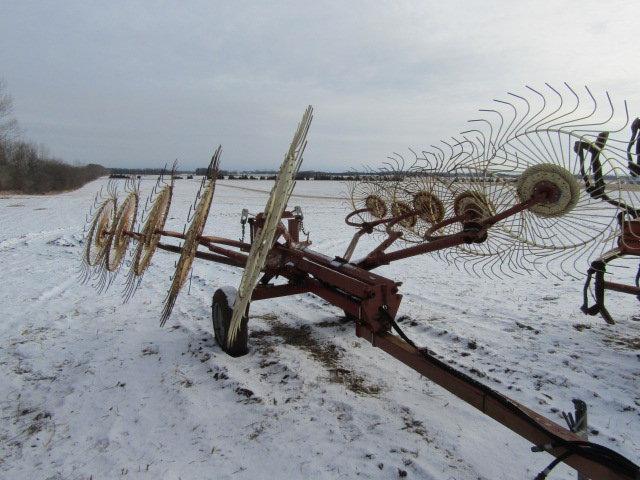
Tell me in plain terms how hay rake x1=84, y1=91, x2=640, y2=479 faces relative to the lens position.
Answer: facing the viewer and to the right of the viewer
